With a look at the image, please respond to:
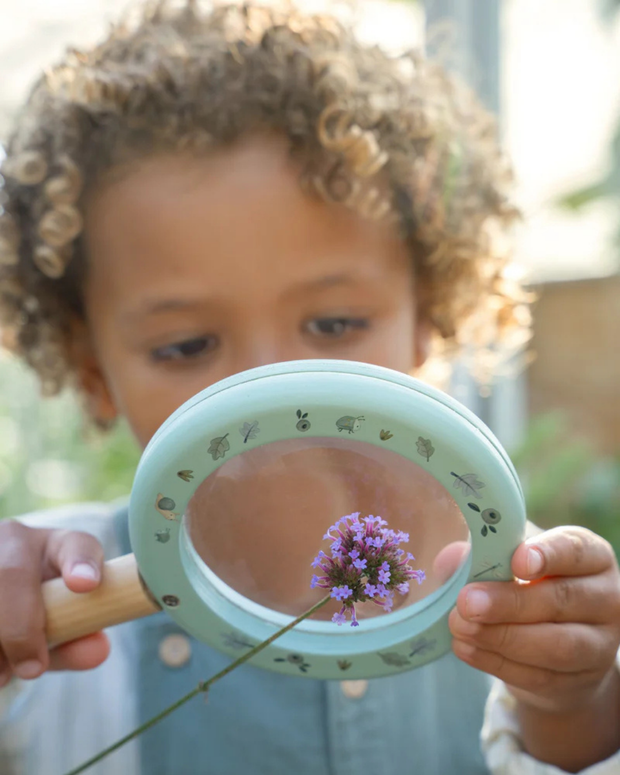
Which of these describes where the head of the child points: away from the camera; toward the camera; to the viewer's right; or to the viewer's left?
toward the camera

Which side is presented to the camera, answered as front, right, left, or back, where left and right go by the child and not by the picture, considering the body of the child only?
front

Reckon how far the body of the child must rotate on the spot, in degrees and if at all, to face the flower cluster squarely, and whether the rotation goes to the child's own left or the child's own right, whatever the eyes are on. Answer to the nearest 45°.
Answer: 0° — they already face it
